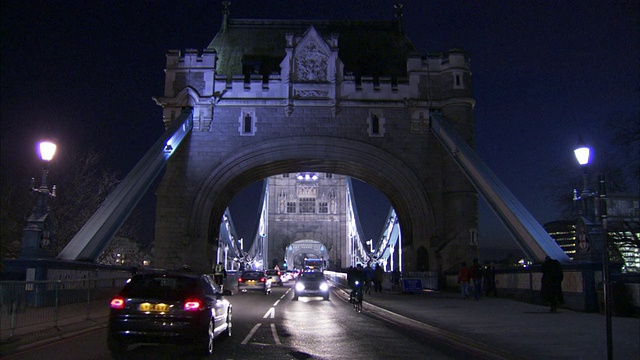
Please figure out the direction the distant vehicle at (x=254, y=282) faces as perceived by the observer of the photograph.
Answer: facing away from the viewer

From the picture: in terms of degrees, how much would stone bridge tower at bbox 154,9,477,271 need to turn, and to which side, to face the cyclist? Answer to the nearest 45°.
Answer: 0° — it already faces them

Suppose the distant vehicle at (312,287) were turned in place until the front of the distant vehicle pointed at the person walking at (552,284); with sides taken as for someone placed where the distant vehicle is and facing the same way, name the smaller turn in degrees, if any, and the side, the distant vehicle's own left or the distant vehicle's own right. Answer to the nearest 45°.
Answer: approximately 45° to the distant vehicle's own left

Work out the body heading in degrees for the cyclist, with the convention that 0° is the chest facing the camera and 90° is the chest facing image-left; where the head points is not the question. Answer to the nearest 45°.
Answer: approximately 0°

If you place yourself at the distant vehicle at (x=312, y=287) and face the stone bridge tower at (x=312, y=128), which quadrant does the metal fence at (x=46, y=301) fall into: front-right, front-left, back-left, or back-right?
back-left

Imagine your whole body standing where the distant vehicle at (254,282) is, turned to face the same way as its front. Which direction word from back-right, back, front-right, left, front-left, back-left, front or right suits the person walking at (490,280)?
back-right

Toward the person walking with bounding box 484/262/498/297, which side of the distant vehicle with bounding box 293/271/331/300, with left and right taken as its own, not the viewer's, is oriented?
left
